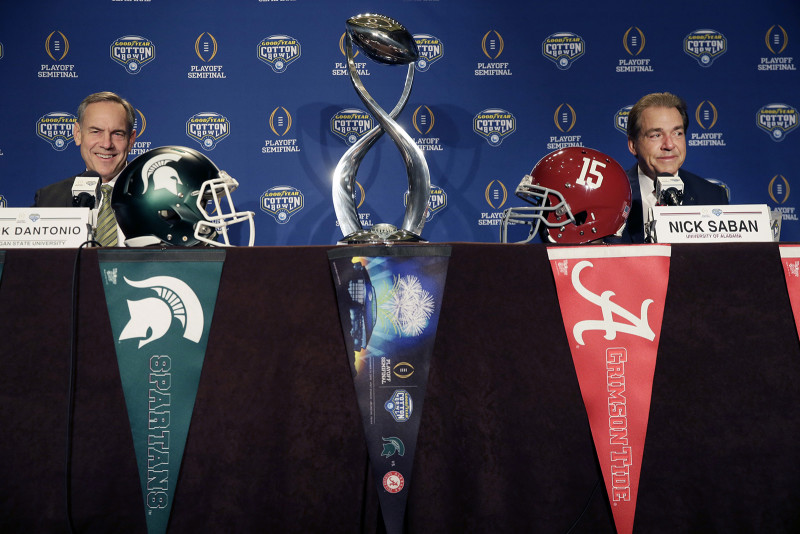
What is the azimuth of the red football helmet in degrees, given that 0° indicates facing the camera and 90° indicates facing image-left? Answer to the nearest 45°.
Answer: approximately 90°

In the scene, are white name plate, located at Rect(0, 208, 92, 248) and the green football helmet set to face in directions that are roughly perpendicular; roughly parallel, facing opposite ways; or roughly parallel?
roughly perpendicular

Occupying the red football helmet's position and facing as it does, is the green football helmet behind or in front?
in front

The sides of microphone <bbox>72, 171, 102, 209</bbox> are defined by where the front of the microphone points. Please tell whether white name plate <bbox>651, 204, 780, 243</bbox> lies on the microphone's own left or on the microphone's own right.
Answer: on the microphone's own right

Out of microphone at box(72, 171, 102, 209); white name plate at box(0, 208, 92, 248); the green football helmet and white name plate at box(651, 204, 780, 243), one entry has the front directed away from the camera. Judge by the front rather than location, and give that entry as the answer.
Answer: the microphone

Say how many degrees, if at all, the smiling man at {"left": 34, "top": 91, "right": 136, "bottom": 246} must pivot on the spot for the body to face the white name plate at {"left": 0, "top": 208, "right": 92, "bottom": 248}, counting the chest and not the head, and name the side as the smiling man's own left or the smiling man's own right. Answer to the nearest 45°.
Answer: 0° — they already face it

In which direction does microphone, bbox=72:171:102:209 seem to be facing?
away from the camera

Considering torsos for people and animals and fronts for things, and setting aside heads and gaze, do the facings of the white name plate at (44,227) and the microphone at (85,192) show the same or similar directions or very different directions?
very different directions

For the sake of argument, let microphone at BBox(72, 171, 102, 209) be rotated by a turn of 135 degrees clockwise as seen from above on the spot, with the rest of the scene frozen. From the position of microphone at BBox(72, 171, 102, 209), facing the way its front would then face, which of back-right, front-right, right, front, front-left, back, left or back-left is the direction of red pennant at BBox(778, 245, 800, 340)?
front

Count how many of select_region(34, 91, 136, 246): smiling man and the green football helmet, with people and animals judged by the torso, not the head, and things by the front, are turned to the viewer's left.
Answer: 0

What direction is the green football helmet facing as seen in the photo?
to the viewer's right
